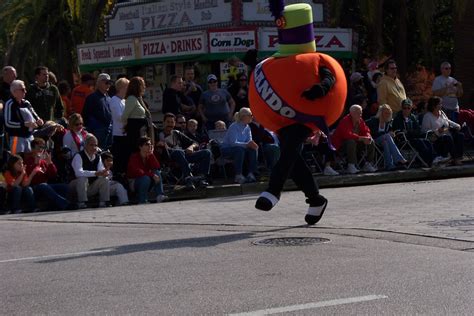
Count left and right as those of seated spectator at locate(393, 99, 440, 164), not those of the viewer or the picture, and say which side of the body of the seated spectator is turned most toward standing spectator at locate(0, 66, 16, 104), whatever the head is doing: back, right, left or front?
right

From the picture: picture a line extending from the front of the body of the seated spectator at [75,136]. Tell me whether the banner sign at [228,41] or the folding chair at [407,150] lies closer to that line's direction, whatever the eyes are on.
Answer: the folding chair

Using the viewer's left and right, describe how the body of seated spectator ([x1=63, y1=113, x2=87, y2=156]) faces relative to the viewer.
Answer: facing the viewer and to the right of the viewer

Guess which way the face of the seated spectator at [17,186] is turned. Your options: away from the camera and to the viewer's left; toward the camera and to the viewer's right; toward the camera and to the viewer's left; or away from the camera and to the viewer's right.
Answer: toward the camera and to the viewer's right

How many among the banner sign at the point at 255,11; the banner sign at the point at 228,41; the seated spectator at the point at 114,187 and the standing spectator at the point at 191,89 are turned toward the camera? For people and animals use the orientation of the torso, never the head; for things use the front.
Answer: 4

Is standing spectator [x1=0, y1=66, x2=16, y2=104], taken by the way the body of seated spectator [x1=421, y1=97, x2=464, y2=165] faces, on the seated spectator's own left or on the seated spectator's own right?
on the seated spectator's own right

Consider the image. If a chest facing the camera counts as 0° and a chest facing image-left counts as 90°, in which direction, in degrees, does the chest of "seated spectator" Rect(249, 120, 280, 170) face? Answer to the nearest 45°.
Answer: approximately 315°

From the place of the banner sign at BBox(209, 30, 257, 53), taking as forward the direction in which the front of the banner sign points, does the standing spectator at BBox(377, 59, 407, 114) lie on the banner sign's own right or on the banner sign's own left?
on the banner sign's own left

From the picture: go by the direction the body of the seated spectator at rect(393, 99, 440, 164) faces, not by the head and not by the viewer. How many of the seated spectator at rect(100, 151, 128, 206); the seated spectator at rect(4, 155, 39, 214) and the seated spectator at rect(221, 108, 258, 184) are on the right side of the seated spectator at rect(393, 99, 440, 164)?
3

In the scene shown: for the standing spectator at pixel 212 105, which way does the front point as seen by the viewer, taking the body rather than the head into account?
toward the camera

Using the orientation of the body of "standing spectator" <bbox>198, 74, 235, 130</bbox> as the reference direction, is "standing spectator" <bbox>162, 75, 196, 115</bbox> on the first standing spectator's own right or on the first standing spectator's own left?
on the first standing spectator's own right

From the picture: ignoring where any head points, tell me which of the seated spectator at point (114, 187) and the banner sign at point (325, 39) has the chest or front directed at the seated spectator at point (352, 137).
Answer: the banner sign

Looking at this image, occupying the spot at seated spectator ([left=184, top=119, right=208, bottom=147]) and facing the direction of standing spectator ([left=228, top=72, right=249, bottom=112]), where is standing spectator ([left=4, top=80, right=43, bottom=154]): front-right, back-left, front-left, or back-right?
back-left
